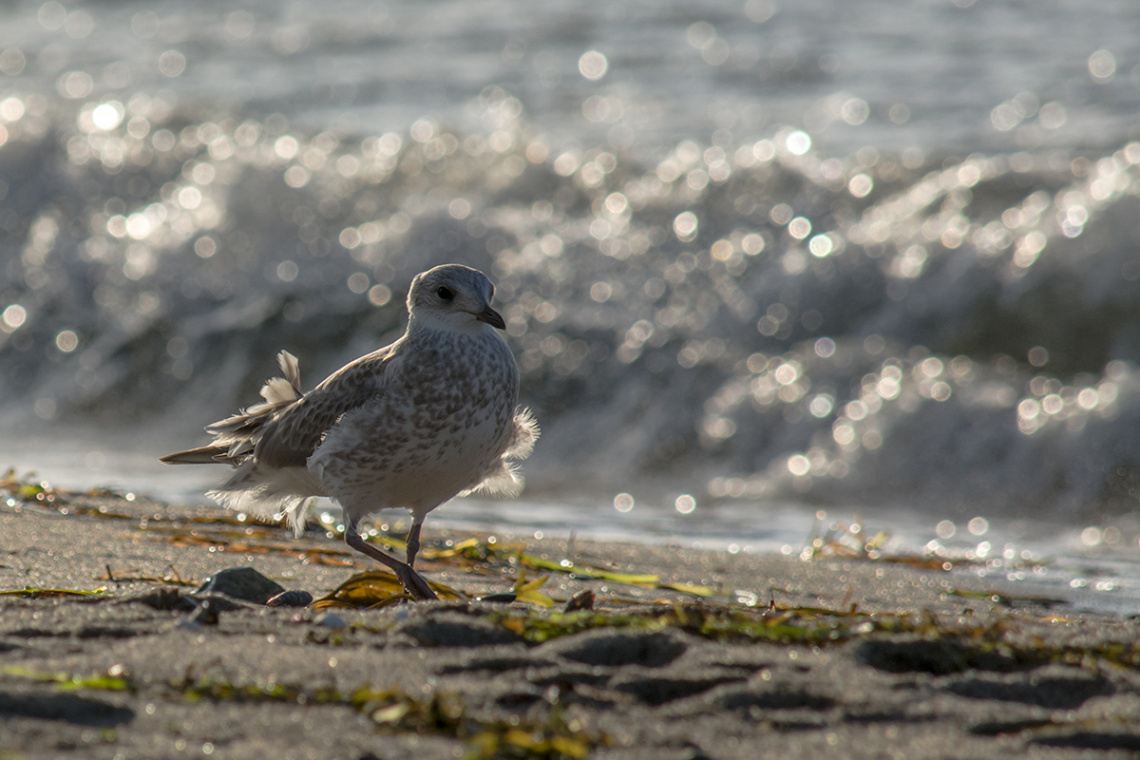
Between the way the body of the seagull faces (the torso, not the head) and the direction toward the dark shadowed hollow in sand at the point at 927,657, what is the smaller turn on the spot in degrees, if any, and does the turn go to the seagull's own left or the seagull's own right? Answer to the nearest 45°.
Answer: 0° — it already faces it

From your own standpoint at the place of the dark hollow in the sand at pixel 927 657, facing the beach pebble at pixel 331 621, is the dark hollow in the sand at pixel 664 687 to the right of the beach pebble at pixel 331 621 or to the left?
left

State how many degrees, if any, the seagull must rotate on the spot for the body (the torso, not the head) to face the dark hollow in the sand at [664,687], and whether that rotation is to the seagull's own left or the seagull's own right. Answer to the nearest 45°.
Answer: approximately 45° to the seagull's own right

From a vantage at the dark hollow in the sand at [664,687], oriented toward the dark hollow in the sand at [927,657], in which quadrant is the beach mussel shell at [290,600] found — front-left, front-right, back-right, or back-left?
back-left

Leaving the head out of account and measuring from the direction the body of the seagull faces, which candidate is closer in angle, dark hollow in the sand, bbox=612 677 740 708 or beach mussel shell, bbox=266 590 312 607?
the dark hollow in the sand

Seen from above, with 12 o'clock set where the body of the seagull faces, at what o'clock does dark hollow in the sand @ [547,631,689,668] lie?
The dark hollow in the sand is roughly at 1 o'clock from the seagull.

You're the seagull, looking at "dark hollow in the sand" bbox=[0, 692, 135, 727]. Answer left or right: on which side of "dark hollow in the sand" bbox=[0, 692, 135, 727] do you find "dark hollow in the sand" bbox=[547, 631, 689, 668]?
left

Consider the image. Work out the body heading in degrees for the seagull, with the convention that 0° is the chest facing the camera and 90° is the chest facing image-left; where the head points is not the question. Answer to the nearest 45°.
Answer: approximately 315°

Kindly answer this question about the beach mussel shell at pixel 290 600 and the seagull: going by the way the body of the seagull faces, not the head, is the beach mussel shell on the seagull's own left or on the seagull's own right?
on the seagull's own right
